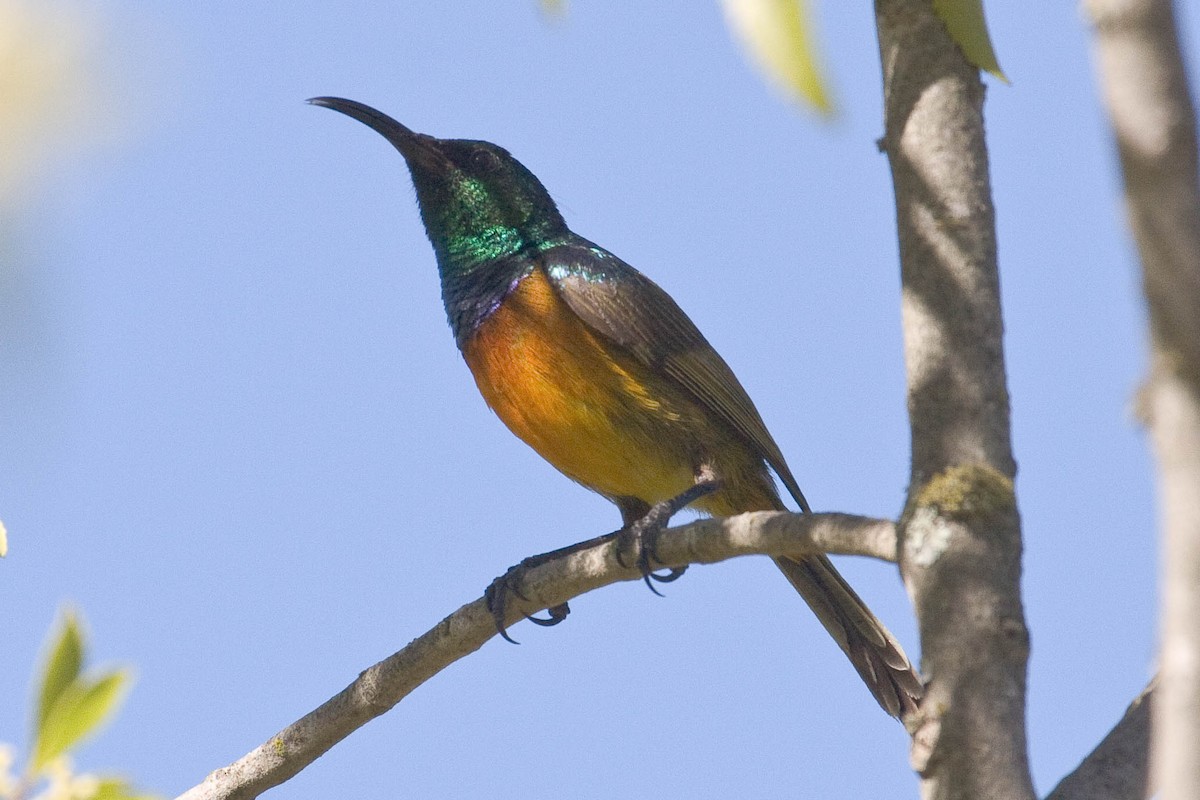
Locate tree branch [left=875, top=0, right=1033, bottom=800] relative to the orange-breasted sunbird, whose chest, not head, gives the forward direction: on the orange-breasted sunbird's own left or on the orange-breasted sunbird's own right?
on the orange-breasted sunbird's own left

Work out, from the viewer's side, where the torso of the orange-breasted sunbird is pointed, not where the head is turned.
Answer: to the viewer's left
